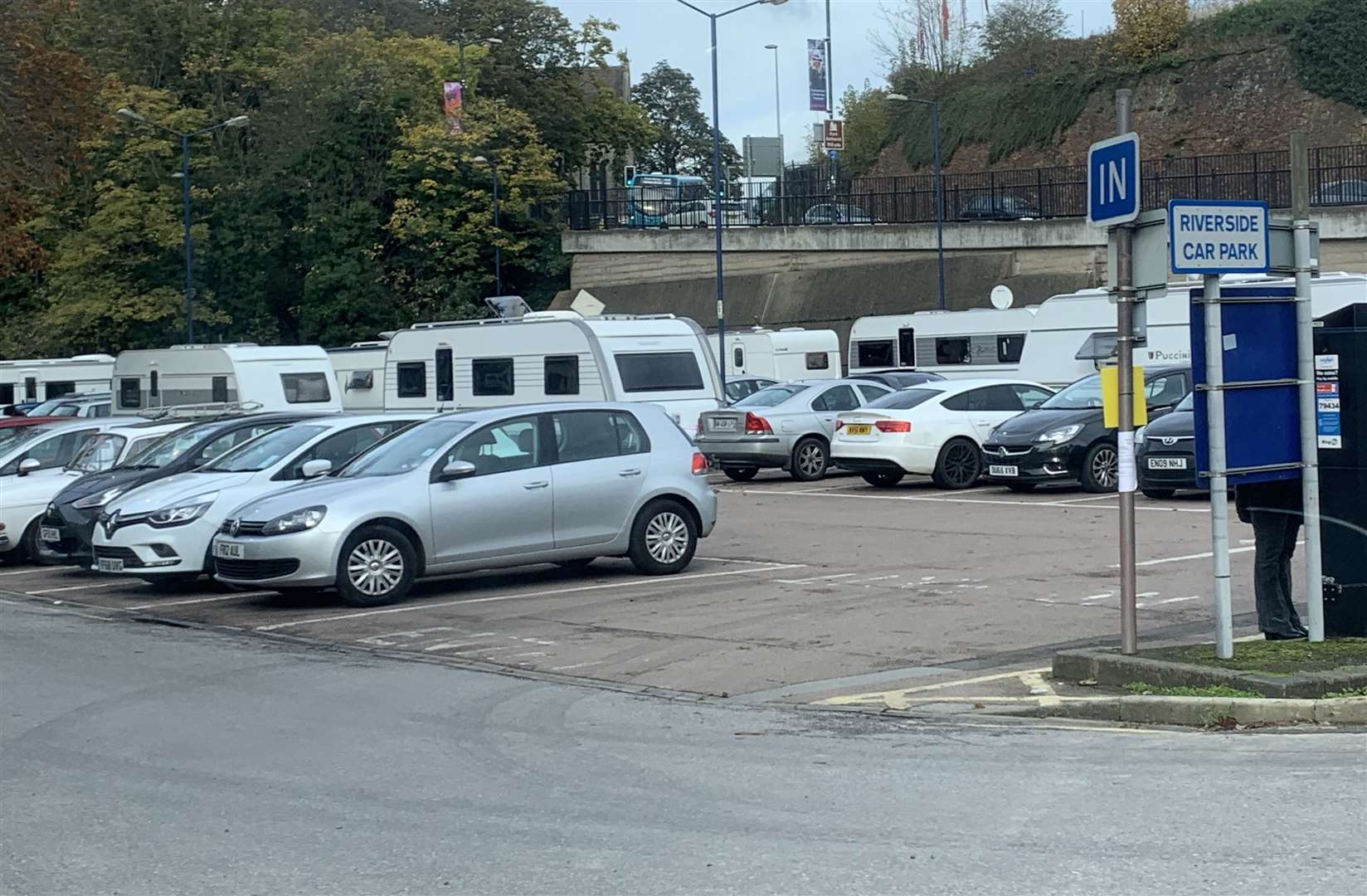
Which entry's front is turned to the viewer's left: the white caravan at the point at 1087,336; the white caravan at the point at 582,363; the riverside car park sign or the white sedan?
the white caravan at the point at 1087,336

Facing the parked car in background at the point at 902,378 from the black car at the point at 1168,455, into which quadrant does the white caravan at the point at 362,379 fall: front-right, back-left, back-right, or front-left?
front-left

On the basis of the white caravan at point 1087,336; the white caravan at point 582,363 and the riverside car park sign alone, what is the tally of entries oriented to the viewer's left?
1

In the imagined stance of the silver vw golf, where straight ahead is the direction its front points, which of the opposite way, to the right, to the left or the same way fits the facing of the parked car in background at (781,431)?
the opposite way

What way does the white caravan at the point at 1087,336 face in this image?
to the viewer's left

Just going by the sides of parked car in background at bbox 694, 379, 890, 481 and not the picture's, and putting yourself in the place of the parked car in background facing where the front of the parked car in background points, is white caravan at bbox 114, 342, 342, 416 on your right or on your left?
on your left

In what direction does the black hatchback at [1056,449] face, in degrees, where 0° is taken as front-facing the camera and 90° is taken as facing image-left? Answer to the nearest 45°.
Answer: approximately 45°

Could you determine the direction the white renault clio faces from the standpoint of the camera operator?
facing the viewer and to the left of the viewer

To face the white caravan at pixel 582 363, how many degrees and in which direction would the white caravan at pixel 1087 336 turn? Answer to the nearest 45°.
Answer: approximately 45° to its left

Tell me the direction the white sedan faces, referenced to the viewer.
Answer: facing away from the viewer and to the right of the viewer

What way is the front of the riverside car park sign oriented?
toward the camera

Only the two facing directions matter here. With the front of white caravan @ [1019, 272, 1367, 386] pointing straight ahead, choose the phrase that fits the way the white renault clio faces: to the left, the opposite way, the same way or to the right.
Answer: to the left

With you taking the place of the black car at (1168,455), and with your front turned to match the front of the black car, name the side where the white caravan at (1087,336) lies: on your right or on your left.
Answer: on your right
